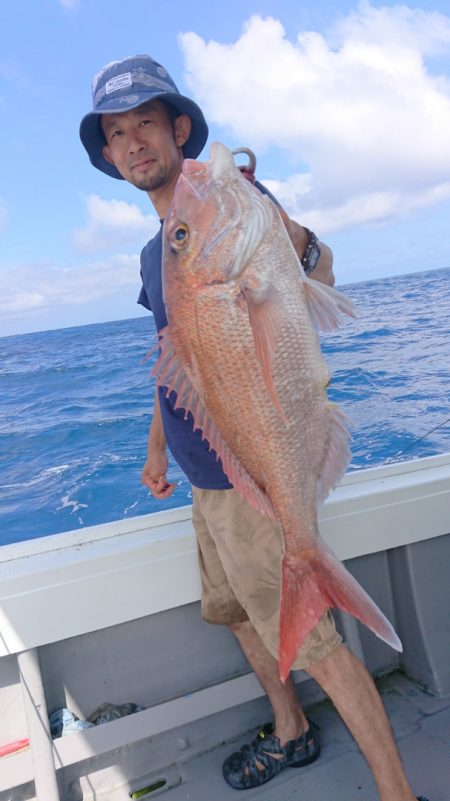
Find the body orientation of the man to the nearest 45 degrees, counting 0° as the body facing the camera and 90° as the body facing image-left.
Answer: approximately 45°
